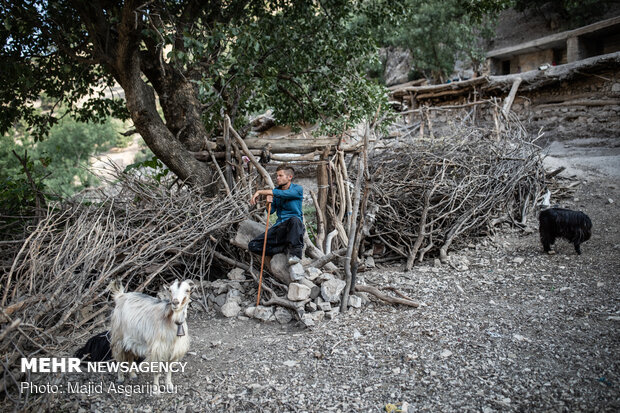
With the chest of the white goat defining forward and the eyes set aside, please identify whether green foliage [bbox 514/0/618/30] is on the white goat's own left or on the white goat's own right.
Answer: on the white goat's own left

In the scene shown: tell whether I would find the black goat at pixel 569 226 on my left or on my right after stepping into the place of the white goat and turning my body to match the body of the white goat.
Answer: on my left

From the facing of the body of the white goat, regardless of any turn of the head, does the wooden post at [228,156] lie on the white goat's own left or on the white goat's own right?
on the white goat's own left
